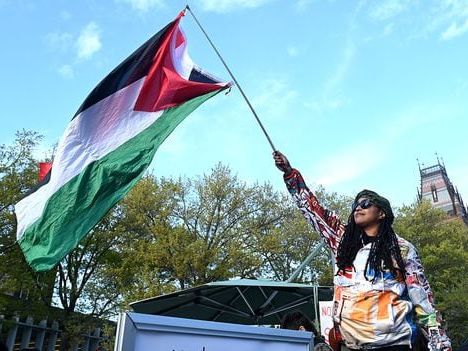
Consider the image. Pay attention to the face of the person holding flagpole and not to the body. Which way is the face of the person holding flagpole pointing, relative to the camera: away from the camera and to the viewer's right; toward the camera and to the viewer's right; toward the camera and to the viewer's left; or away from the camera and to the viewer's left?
toward the camera and to the viewer's left

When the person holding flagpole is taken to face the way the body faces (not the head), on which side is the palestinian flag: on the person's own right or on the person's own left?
on the person's own right

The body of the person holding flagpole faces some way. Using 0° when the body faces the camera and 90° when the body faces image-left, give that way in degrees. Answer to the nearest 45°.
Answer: approximately 45°
